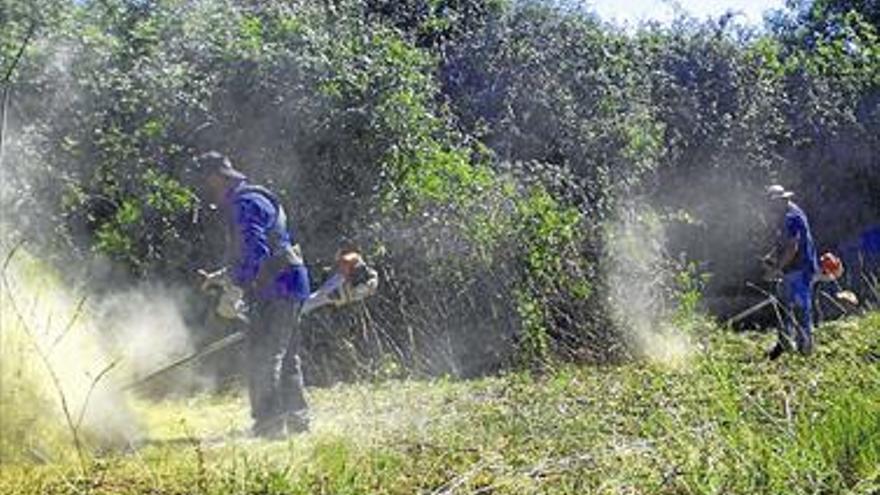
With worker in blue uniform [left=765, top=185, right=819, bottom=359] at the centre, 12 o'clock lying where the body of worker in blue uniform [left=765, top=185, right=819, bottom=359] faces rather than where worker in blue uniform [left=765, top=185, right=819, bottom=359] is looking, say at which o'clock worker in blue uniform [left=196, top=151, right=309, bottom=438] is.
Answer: worker in blue uniform [left=196, top=151, right=309, bottom=438] is roughly at 10 o'clock from worker in blue uniform [left=765, top=185, right=819, bottom=359].

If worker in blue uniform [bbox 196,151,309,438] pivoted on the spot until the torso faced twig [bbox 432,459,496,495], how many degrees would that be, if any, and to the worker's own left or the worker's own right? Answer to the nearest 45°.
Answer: approximately 90° to the worker's own left

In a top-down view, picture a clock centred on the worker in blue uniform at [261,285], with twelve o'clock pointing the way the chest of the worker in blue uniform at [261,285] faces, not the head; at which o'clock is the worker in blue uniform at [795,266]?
the worker in blue uniform at [795,266] is roughly at 5 o'clock from the worker in blue uniform at [261,285].

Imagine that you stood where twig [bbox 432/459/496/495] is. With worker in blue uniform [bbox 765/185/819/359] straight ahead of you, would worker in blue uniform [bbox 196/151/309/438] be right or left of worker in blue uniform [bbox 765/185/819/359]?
left

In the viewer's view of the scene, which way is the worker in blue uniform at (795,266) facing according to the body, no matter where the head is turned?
to the viewer's left

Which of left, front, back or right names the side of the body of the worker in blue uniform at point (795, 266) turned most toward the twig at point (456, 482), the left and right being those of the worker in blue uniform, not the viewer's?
left

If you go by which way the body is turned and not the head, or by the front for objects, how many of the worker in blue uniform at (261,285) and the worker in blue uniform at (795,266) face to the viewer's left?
2

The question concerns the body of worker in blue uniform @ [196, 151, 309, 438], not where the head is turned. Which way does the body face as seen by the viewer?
to the viewer's left
